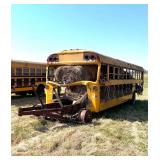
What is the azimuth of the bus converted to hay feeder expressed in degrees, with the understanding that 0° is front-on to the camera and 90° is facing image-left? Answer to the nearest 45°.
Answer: approximately 45°

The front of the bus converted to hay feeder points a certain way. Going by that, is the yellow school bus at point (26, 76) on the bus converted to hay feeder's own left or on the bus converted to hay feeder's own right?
on the bus converted to hay feeder's own right
